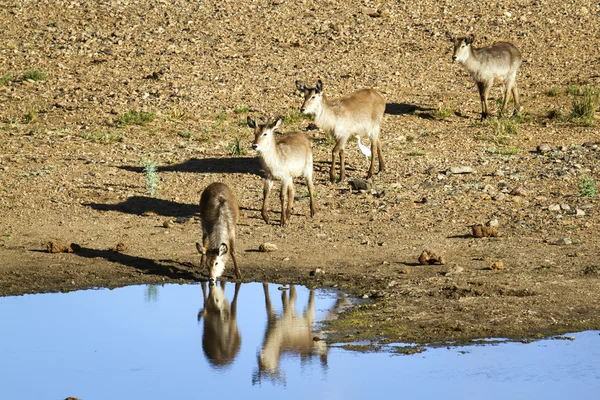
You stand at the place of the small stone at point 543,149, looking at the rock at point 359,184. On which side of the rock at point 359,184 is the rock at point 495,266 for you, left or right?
left

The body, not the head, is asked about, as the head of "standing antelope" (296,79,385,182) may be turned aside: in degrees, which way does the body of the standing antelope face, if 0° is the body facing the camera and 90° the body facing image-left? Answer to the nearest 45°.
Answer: approximately 45°

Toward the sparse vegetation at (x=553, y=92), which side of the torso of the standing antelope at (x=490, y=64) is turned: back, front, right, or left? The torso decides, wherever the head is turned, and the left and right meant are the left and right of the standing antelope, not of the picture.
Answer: back

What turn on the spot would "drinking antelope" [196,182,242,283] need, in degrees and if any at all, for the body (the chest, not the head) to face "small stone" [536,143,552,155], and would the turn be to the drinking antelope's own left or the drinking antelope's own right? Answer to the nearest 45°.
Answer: approximately 135° to the drinking antelope's own left

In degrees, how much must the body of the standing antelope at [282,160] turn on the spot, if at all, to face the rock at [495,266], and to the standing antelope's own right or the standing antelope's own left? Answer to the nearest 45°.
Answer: approximately 90° to the standing antelope's own left

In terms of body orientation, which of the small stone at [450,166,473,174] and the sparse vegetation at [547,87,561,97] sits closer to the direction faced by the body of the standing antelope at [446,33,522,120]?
the small stone

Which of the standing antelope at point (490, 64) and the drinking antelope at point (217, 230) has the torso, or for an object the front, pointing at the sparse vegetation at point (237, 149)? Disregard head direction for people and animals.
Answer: the standing antelope

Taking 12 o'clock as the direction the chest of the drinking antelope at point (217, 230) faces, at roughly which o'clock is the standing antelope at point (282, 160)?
The standing antelope is roughly at 7 o'clock from the drinking antelope.
